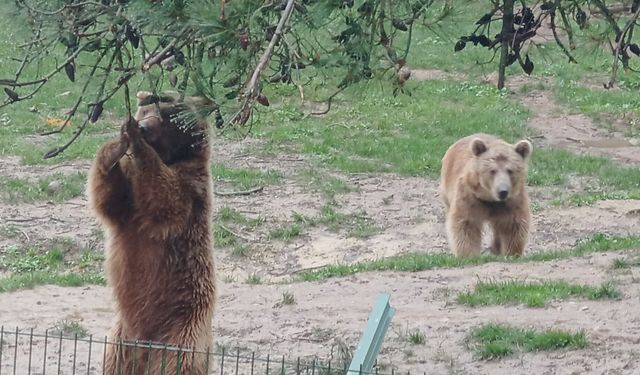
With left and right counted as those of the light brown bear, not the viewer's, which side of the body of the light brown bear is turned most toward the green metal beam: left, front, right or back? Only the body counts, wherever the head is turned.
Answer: front

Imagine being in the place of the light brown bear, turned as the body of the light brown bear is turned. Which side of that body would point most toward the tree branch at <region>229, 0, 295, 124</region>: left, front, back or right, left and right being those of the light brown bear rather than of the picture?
front

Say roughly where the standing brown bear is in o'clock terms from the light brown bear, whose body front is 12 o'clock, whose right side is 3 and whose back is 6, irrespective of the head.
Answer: The standing brown bear is roughly at 1 o'clock from the light brown bear.

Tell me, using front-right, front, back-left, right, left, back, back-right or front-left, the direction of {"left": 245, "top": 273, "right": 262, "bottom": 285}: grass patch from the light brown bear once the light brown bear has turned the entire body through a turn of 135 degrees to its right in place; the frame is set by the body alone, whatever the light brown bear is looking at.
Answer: left

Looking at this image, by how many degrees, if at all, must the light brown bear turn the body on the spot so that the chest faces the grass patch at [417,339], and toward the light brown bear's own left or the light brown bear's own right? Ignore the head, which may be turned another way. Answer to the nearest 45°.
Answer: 0° — it already faces it

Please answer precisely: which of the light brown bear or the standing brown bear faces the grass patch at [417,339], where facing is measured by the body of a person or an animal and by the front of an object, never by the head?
the light brown bear

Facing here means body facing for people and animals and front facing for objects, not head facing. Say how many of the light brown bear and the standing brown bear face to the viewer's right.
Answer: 0

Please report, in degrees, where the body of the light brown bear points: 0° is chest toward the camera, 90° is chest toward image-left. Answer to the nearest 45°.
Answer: approximately 0°
